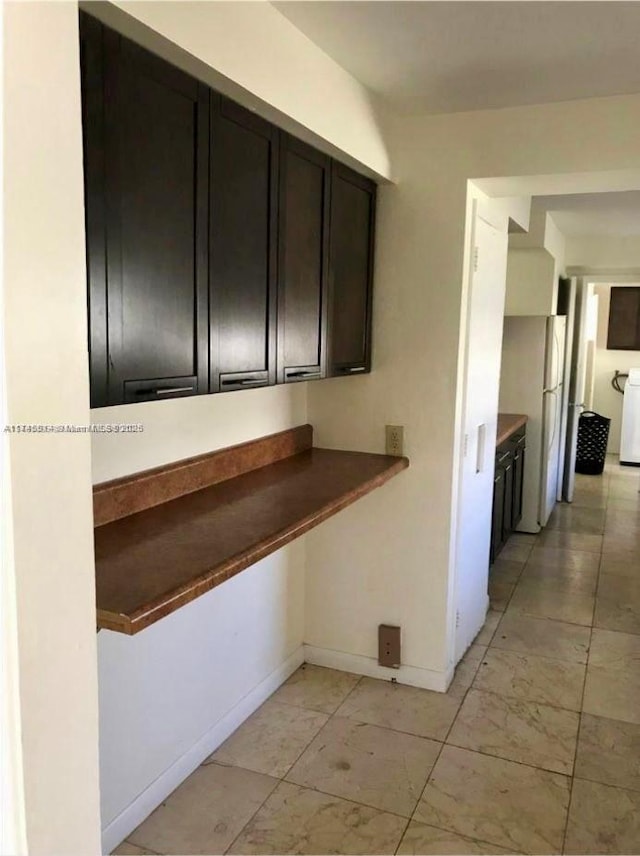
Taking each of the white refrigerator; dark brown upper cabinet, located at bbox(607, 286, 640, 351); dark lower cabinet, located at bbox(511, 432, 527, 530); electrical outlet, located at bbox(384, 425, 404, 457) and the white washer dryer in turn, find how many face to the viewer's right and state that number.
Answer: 2

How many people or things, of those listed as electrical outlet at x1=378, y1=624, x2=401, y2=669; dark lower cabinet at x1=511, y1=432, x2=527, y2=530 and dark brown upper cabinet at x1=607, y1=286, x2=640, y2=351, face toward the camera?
2

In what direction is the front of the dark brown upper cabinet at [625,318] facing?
toward the camera

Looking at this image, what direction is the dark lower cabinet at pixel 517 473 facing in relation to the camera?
to the viewer's right

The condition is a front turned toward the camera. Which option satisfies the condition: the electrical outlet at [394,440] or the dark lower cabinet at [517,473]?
the electrical outlet

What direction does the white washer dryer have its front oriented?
toward the camera

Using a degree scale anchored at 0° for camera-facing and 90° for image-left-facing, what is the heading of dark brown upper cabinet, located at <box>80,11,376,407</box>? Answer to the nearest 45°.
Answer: approximately 315°

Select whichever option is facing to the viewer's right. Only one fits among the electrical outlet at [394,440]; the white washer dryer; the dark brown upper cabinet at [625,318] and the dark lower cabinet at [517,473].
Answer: the dark lower cabinet

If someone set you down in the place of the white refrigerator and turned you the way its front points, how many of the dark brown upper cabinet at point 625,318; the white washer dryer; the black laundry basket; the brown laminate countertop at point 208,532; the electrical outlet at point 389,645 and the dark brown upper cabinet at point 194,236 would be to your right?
3

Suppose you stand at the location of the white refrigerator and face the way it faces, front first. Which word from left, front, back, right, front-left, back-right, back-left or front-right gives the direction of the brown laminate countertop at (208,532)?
right

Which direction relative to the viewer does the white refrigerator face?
to the viewer's right

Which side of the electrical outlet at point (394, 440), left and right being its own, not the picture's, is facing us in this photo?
front

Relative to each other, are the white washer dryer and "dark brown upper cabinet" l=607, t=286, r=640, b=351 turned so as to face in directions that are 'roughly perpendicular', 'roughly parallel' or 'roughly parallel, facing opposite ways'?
roughly parallel

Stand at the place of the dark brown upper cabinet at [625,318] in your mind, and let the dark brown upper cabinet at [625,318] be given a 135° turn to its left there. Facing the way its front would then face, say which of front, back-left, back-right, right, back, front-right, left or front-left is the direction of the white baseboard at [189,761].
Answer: back-right

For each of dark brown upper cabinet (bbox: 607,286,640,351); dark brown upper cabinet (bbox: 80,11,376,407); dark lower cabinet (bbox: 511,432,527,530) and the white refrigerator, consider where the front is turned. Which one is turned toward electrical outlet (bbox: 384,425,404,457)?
dark brown upper cabinet (bbox: 607,286,640,351)
